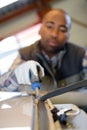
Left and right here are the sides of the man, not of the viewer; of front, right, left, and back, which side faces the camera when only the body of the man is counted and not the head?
front
